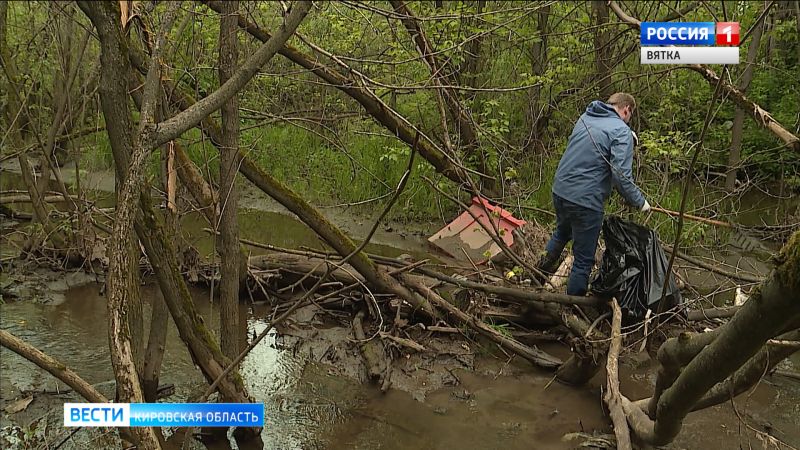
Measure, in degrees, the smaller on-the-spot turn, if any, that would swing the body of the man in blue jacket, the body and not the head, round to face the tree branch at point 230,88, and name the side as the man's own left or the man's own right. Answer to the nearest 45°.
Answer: approximately 180°

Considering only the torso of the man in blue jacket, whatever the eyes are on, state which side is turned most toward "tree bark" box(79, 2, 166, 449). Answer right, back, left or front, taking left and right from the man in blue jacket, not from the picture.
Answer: back

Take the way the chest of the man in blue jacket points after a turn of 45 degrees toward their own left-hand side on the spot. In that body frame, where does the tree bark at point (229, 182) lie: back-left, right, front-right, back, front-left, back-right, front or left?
back-left

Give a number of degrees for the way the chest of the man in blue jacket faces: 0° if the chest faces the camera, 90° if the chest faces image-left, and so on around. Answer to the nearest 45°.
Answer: approximately 225°

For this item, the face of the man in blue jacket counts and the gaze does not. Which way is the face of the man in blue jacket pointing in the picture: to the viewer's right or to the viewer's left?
to the viewer's right

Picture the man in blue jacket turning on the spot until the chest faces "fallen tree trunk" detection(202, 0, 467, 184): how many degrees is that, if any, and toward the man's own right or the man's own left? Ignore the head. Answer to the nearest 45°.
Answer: approximately 135° to the man's own left

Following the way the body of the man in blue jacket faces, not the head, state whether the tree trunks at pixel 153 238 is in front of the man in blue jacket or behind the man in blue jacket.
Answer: behind

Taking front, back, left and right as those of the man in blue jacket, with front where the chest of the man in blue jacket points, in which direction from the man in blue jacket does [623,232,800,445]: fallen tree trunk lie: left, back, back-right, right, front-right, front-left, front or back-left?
back-right

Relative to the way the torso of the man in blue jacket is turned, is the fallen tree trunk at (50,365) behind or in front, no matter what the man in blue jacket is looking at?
behind
